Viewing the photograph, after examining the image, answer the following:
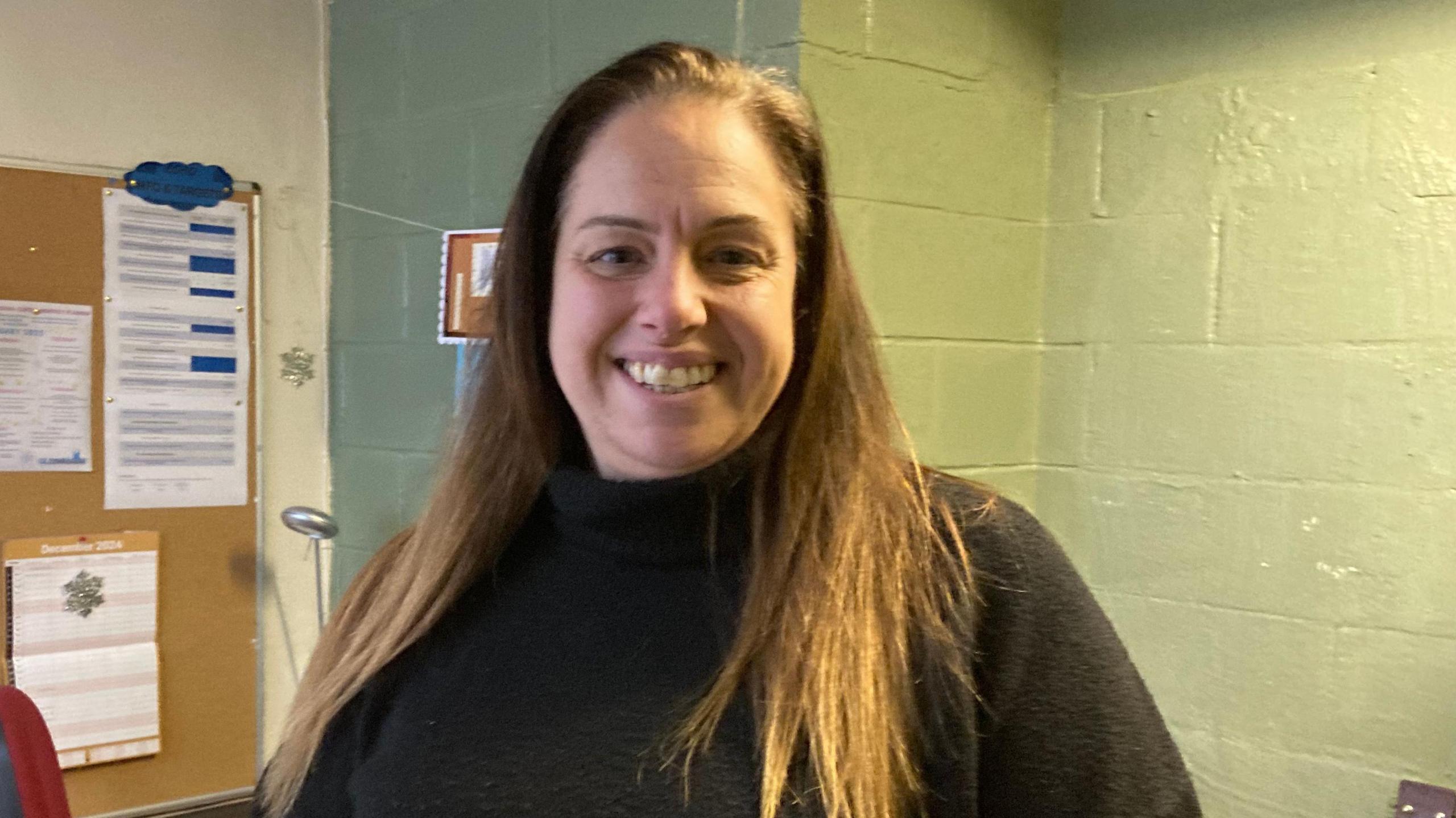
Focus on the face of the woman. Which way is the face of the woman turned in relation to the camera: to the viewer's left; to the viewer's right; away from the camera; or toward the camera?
toward the camera

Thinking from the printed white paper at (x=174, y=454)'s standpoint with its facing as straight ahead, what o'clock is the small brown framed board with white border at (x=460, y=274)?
The small brown framed board with white border is roughly at 10 o'clock from the printed white paper.

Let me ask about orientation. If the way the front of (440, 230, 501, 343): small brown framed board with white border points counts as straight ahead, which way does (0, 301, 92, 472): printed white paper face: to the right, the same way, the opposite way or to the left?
the same way

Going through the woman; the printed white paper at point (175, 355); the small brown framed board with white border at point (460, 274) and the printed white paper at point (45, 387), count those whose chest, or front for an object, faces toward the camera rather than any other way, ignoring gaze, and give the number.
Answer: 4

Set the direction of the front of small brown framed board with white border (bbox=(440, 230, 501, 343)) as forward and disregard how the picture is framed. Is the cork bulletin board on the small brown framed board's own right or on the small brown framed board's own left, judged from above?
on the small brown framed board's own right

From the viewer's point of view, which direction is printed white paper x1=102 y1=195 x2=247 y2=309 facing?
toward the camera

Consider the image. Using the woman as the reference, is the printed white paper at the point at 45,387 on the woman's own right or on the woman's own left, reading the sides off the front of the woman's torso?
on the woman's own right

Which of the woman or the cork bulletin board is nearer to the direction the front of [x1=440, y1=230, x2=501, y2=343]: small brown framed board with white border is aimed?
the woman

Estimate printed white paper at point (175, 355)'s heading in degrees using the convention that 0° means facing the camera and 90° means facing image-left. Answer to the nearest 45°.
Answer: approximately 0°

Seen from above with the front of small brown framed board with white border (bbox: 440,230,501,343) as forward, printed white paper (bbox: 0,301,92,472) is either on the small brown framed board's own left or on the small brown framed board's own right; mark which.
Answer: on the small brown framed board's own right

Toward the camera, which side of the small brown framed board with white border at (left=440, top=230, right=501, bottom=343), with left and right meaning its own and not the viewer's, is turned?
front

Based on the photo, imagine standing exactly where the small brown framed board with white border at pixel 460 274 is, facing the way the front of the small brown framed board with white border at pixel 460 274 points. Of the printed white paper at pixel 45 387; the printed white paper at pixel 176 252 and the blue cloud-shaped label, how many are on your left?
0

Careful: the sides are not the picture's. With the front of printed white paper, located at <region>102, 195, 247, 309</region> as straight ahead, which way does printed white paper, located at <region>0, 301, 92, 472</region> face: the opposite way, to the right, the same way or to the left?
the same way

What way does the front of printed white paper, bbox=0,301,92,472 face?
toward the camera
